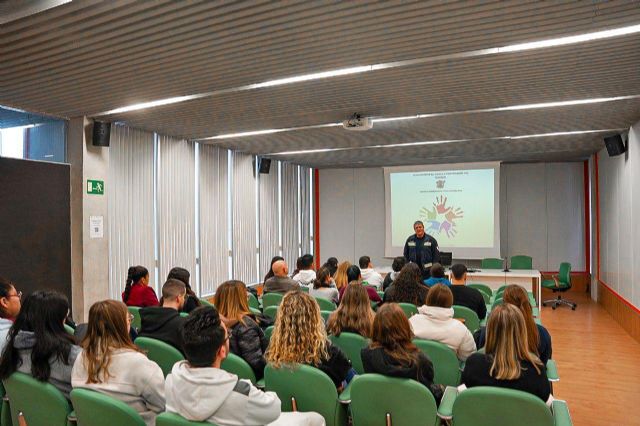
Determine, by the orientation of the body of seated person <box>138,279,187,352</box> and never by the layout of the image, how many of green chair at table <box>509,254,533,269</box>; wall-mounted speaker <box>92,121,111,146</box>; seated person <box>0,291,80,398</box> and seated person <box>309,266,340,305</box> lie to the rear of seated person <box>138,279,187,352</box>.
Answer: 1

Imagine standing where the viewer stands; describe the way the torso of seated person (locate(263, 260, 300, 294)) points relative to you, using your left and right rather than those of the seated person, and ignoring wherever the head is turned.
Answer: facing away from the viewer and to the right of the viewer

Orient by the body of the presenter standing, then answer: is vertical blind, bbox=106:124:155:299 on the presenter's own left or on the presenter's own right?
on the presenter's own right

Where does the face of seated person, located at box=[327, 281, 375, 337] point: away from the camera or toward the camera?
away from the camera

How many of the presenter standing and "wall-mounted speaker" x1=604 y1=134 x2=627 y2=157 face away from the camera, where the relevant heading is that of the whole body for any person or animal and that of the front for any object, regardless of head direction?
0

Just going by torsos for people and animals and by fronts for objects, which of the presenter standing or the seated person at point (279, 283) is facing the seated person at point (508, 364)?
the presenter standing

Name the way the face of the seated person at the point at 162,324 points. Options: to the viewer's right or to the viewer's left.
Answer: to the viewer's right

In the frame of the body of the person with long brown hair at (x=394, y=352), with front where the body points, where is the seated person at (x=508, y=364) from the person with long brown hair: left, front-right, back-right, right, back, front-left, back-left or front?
right

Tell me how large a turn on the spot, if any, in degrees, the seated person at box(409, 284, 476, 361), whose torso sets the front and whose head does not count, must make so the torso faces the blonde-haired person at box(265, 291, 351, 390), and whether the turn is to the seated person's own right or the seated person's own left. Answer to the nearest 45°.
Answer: approximately 135° to the seated person's own left

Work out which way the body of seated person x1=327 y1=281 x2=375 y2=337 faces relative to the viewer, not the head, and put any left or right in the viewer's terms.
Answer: facing away from the viewer

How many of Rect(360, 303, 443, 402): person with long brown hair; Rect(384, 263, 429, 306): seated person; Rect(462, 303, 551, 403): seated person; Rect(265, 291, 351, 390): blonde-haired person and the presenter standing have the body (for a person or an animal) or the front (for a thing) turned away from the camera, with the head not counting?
4

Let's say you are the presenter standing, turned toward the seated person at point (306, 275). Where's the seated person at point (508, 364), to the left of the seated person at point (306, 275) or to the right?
left

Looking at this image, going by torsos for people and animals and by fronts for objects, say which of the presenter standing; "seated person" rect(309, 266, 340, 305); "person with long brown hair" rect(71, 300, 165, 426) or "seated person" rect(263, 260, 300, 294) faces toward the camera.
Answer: the presenter standing

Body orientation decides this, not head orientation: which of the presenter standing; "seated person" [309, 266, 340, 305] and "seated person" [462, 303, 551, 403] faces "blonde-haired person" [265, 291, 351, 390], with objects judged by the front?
the presenter standing

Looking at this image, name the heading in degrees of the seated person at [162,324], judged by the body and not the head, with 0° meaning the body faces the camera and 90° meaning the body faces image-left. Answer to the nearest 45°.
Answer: approximately 225°

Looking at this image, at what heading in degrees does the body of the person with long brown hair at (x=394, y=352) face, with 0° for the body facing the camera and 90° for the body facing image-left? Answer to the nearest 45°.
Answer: approximately 180°

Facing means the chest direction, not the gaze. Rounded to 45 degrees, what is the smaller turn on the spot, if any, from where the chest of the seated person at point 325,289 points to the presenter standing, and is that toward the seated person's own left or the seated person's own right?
0° — they already face them
